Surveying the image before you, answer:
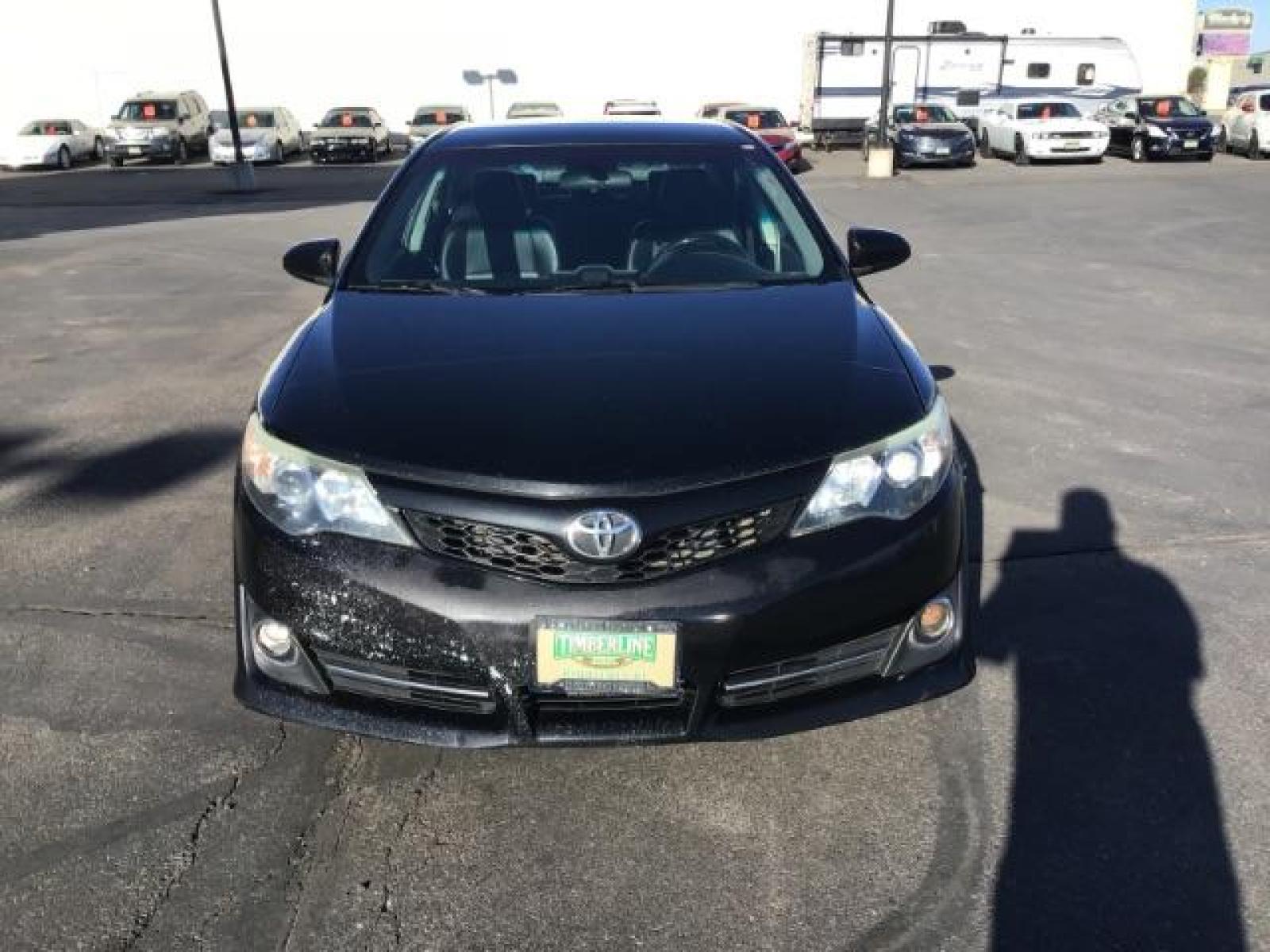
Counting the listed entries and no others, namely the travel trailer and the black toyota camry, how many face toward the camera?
1

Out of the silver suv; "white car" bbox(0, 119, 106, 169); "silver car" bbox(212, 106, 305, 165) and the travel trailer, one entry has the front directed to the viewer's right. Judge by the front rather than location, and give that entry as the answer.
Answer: the travel trailer

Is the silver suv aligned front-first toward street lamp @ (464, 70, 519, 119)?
no

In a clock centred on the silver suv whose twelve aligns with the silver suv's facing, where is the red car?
The red car is roughly at 9 o'clock from the silver suv.

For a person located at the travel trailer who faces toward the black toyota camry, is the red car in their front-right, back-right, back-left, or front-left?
front-right

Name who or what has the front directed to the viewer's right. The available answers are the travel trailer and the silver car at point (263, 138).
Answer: the travel trailer

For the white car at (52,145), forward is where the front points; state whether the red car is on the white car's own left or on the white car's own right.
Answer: on the white car's own left

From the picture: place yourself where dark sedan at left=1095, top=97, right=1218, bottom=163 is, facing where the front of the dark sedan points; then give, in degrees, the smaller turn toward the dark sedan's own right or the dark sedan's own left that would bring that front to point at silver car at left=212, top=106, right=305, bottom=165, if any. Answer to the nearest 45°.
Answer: approximately 135° to the dark sedan's own right

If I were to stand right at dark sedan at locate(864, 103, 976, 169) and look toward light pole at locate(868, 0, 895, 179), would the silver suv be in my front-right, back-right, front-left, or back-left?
front-right

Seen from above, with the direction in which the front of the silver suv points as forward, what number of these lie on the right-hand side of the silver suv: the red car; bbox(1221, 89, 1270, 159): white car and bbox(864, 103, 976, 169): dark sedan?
0

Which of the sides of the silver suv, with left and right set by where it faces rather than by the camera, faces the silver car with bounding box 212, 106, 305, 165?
left

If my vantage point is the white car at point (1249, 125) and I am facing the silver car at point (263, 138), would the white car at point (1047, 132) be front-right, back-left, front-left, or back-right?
front-left

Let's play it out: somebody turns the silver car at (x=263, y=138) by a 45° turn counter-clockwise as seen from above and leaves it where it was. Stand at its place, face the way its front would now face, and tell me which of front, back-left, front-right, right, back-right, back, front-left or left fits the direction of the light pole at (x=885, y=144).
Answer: front-left

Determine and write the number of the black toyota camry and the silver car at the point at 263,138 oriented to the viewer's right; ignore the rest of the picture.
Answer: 0

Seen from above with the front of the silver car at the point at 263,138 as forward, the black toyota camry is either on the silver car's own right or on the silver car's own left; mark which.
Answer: on the silver car's own left

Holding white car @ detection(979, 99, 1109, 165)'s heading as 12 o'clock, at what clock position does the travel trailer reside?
The travel trailer is roughly at 7 o'clock from the white car.

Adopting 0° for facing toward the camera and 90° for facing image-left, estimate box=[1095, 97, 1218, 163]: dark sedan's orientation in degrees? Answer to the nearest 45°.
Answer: approximately 315°

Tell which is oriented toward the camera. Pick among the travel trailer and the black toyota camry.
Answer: the black toyota camry

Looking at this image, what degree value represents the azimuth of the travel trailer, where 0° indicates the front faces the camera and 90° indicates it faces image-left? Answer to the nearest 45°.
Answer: approximately 270°

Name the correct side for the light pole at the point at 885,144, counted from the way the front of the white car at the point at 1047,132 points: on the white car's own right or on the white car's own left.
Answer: on the white car's own right

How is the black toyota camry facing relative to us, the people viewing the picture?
facing the viewer

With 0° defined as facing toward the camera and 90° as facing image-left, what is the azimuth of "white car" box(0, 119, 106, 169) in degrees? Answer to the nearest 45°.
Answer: approximately 45°

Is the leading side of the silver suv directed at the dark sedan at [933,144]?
no
